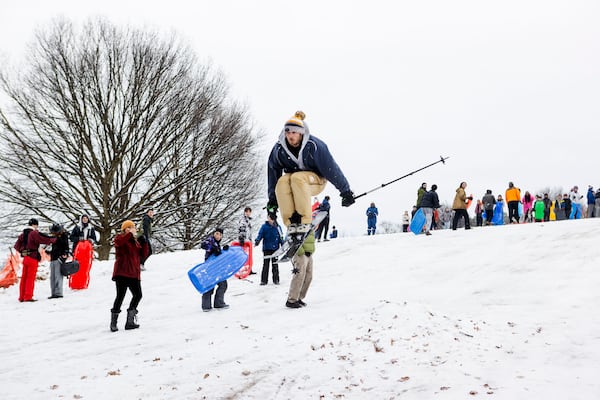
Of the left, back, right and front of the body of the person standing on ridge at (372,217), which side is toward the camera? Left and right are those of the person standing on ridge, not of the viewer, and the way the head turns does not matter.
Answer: front

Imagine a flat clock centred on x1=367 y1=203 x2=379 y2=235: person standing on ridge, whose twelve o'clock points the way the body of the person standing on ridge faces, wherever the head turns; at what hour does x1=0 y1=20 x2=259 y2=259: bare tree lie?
The bare tree is roughly at 2 o'clock from the person standing on ridge.

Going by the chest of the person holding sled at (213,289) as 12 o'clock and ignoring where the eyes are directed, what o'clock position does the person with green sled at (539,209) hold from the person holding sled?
The person with green sled is roughly at 9 o'clock from the person holding sled.

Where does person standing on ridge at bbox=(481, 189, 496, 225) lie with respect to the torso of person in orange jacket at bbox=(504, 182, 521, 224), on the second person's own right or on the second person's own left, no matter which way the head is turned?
on the second person's own left

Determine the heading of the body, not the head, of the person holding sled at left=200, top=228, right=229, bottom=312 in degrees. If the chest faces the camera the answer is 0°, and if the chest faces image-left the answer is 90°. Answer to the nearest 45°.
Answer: approximately 315°

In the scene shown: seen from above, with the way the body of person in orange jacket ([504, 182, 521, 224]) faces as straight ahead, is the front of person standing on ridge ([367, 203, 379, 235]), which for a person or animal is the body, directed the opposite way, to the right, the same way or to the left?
the opposite way

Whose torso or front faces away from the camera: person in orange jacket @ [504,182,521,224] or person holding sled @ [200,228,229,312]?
the person in orange jacket

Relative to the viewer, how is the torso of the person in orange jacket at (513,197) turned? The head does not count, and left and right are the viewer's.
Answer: facing away from the viewer

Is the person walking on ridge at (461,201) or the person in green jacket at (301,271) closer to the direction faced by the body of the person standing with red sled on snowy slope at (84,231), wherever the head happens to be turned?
the person in green jacket

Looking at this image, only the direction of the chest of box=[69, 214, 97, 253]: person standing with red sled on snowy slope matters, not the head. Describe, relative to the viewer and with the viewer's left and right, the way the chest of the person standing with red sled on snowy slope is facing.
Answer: facing the viewer

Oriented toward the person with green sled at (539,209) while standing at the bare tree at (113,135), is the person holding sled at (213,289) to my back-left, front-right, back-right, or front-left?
front-right

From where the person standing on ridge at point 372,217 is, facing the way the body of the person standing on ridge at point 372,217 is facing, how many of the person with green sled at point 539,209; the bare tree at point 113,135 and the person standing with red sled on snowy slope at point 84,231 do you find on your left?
1

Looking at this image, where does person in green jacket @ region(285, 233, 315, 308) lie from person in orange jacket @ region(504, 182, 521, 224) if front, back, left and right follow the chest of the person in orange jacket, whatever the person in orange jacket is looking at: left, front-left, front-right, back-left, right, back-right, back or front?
back
